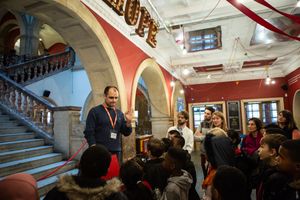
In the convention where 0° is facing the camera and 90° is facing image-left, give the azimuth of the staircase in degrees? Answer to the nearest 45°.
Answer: approximately 315°

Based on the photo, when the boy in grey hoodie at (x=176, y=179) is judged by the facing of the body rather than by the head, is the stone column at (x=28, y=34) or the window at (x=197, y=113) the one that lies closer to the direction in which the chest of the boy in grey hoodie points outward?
the stone column

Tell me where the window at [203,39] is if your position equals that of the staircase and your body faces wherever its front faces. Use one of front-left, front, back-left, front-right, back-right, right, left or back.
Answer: front-left

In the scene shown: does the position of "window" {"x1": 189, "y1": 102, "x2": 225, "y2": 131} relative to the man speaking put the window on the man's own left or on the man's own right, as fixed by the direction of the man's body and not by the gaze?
on the man's own left

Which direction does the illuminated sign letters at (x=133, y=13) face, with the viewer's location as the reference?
facing the viewer and to the right of the viewer

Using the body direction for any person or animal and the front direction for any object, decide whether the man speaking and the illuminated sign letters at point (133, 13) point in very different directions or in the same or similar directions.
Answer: same or similar directions

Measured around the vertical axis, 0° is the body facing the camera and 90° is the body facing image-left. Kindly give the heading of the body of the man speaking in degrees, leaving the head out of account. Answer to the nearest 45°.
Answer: approximately 315°

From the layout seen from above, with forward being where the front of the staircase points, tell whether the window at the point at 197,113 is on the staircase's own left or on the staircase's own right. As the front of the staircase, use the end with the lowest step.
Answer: on the staircase's own left

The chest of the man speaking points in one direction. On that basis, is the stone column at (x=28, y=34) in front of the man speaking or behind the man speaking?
behind

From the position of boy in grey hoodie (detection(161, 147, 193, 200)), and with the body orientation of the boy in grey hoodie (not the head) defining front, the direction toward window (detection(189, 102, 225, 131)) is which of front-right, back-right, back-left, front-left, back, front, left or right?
right

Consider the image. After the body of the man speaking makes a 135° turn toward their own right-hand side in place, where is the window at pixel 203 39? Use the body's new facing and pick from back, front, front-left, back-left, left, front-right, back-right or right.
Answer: back-right
